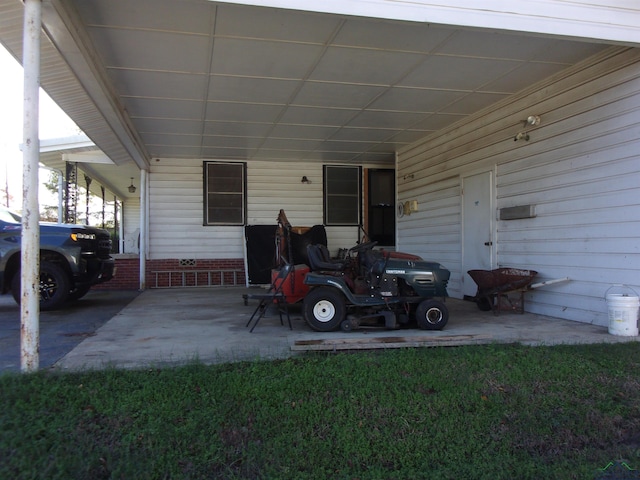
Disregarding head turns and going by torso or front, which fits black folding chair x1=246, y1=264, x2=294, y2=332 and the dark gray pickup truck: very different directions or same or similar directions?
very different directions

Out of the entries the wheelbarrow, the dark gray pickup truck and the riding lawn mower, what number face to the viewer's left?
1

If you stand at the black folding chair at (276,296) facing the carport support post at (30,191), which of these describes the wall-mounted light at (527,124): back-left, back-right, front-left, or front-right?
back-left

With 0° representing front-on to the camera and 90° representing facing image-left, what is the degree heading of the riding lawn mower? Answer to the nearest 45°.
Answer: approximately 270°

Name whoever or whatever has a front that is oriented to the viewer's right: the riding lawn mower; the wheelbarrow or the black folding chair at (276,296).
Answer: the riding lawn mower

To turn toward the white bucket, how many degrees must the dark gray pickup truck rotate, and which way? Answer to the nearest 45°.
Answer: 0° — it already faces it

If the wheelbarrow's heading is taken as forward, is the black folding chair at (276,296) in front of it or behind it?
in front

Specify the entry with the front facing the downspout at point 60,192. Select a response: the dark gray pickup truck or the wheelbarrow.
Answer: the wheelbarrow

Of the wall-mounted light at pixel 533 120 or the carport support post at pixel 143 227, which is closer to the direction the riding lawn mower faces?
the wall-mounted light

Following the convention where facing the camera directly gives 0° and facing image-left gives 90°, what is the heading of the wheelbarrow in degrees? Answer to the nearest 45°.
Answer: approximately 90°
